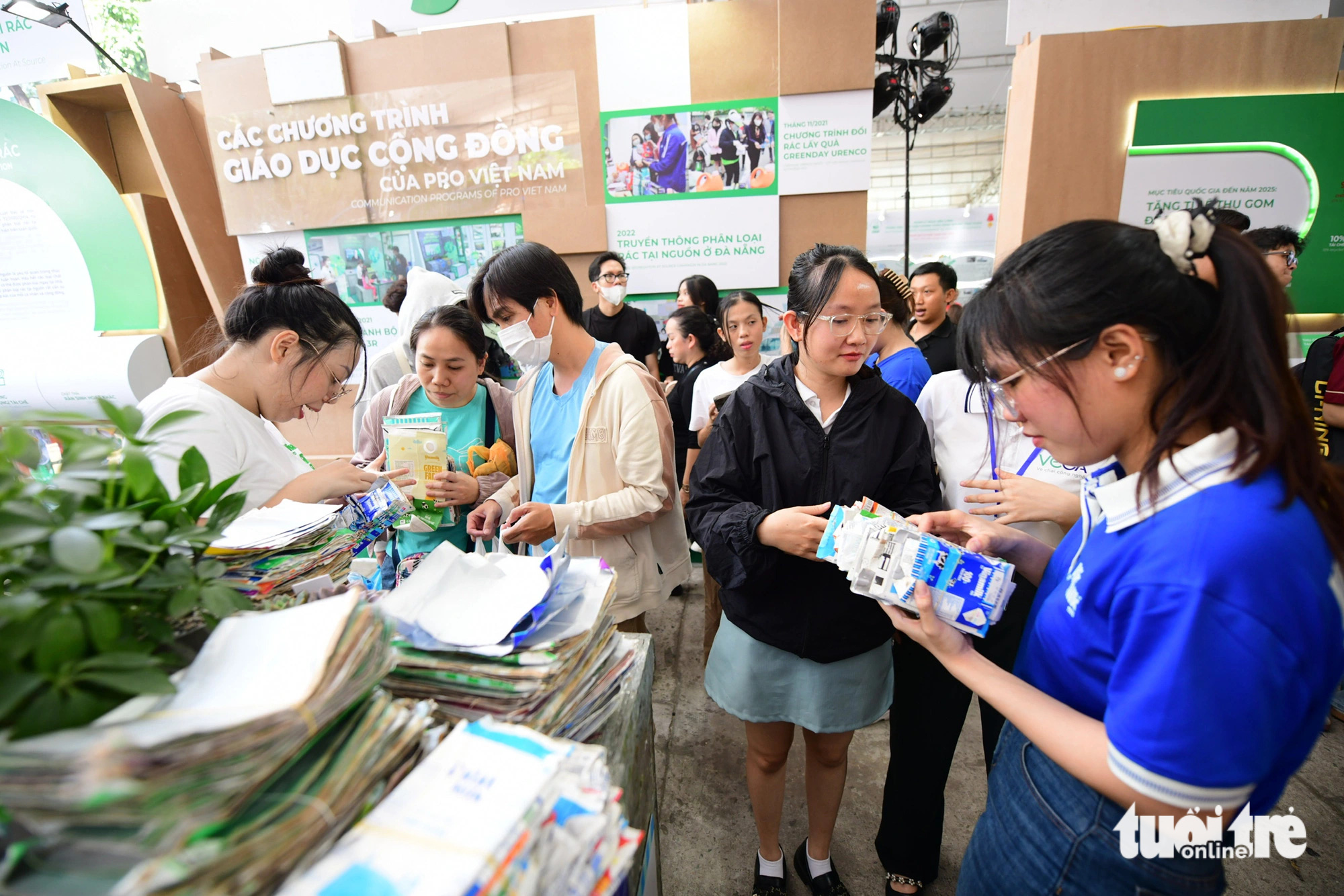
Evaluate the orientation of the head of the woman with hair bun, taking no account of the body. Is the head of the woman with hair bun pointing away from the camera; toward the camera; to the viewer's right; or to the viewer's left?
to the viewer's right

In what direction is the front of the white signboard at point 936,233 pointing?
toward the camera

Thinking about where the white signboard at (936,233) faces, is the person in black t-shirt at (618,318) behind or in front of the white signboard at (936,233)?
in front

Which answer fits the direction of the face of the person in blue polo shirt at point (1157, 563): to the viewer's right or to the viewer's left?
to the viewer's left

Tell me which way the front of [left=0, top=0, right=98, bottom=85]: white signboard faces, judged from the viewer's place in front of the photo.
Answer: facing the viewer

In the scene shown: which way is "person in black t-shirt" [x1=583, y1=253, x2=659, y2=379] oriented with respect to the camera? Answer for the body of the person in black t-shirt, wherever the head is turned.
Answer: toward the camera

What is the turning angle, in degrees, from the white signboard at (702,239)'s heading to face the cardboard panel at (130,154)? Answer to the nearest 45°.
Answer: approximately 90° to its right

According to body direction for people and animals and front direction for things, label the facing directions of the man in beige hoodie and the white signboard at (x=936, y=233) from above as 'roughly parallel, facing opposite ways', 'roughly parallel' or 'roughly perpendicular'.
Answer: roughly parallel

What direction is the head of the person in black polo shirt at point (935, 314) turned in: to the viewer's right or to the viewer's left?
to the viewer's left

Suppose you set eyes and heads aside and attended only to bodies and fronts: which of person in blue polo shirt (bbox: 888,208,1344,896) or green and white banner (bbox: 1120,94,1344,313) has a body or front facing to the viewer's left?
the person in blue polo shirt

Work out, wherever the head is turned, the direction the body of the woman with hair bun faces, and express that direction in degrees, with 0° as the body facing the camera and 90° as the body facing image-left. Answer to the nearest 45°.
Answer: approximately 270°
